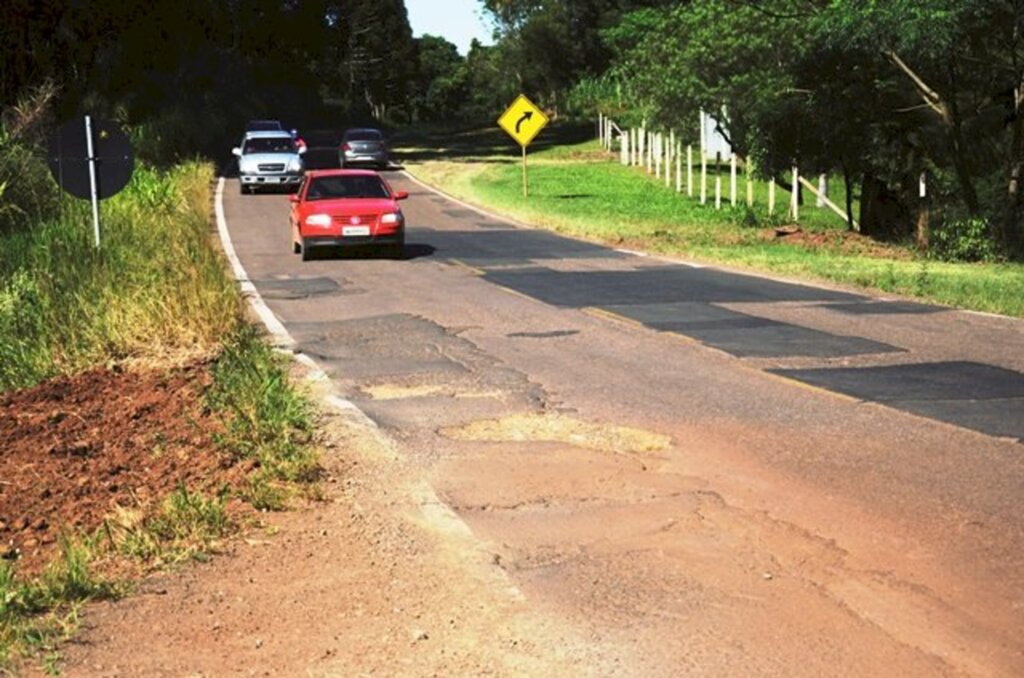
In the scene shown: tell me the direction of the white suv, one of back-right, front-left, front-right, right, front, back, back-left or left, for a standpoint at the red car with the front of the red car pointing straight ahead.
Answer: back

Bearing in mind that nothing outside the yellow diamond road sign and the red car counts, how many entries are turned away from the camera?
0

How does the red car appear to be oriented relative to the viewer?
toward the camera

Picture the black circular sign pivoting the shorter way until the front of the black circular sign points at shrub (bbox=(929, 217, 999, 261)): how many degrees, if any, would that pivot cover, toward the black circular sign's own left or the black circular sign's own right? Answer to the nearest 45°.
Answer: approximately 90° to the black circular sign's own right

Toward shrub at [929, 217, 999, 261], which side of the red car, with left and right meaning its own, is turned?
left

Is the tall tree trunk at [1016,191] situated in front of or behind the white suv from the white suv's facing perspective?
in front

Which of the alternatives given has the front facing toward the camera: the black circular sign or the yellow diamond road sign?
the yellow diamond road sign

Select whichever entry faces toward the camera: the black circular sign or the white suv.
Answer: the white suv

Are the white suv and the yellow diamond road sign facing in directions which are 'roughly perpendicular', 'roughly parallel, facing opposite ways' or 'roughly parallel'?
roughly parallel

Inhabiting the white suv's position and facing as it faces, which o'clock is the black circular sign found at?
The black circular sign is roughly at 12 o'clock from the white suv.

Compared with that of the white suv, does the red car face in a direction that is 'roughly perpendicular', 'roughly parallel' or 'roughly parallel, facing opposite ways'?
roughly parallel

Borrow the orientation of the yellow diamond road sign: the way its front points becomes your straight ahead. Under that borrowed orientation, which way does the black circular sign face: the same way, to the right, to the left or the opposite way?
the opposite way

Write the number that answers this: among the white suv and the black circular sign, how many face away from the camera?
1

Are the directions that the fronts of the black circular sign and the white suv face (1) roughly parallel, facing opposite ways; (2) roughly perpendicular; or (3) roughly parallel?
roughly parallel, facing opposite ways

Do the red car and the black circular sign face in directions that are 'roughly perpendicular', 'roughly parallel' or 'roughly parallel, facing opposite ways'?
roughly parallel, facing opposite ways

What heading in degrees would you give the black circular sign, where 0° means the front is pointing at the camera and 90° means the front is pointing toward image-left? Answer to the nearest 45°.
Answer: approximately 180°
